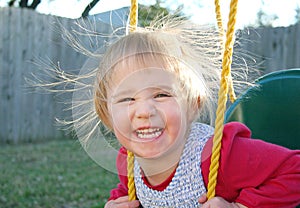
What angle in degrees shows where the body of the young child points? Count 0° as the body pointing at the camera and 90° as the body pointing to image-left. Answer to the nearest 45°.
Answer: approximately 45°

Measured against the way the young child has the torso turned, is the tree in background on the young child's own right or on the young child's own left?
on the young child's own right

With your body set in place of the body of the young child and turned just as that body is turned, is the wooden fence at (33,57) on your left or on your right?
on your right
